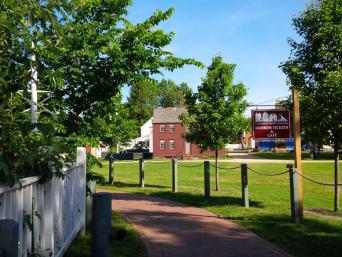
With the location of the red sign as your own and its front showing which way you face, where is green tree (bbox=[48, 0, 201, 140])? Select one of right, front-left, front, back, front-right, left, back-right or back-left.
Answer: front-right

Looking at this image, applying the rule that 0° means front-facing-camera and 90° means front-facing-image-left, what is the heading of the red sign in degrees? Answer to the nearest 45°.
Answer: approximately 0°

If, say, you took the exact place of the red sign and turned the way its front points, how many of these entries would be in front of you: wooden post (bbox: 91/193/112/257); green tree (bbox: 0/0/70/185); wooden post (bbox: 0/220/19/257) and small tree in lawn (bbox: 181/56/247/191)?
3

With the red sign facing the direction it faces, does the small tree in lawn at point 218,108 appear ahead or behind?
behind

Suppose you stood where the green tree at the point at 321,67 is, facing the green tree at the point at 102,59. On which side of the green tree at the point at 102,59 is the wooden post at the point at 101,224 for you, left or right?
left

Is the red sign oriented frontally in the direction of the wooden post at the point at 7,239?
yes

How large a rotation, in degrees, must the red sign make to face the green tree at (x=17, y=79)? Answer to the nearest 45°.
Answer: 0° — it already faces it

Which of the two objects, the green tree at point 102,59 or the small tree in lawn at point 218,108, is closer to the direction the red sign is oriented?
the green tree
